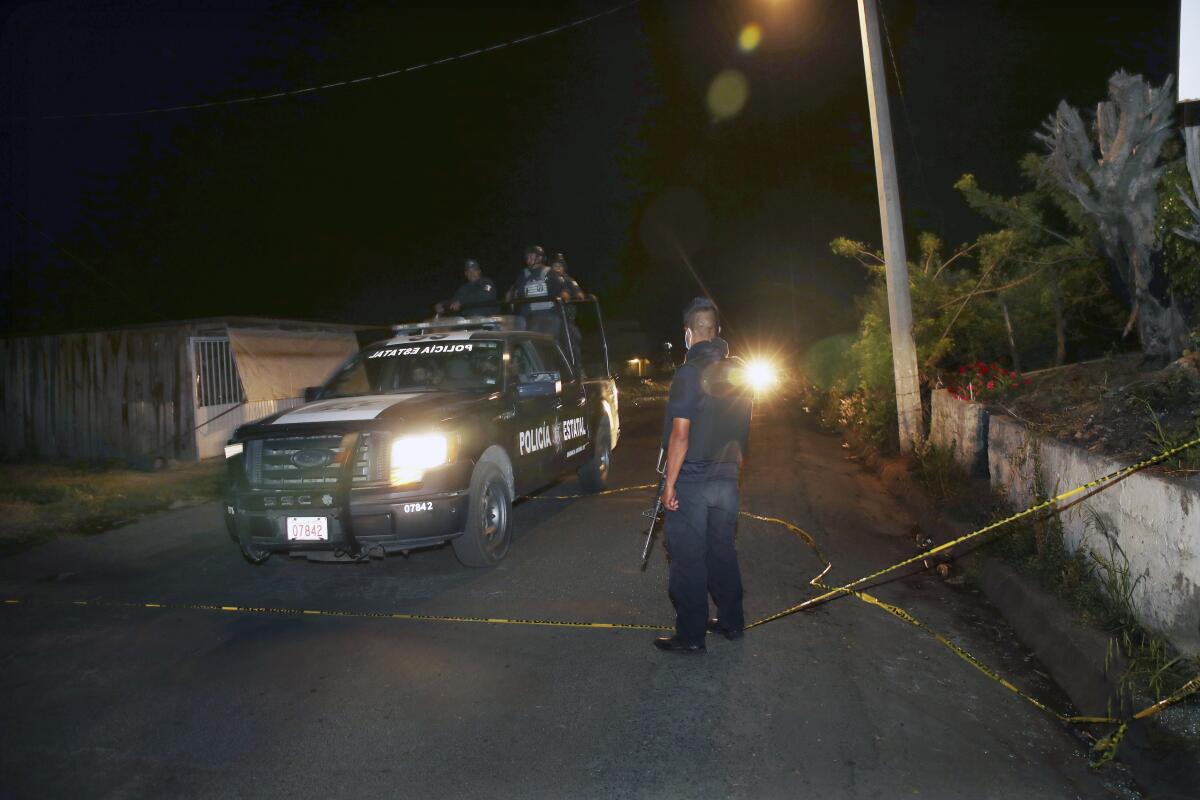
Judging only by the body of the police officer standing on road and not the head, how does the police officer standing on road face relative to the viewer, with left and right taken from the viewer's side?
facing away from the viewer and to the left of the viewer

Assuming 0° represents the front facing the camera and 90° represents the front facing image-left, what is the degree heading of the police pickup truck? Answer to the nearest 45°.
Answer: approximately 45°

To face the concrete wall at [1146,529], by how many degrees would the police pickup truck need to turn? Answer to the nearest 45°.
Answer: approximately 90° to its left

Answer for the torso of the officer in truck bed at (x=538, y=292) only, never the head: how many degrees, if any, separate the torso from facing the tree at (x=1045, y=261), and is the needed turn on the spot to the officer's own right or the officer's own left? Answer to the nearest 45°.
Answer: approximately 90° to the officer's own left

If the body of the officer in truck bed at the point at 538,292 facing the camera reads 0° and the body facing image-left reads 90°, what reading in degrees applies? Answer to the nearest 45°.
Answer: approximately 0°

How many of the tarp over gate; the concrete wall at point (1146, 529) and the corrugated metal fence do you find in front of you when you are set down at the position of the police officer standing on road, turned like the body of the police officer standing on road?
2

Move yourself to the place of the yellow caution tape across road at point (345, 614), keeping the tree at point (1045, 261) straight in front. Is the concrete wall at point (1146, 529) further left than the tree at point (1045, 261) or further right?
right

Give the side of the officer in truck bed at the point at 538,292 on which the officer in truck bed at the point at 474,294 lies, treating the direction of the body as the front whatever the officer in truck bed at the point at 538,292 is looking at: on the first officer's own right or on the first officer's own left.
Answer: on the first officer's own right

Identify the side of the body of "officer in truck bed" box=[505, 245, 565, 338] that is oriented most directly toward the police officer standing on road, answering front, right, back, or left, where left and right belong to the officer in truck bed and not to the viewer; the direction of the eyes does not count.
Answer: front

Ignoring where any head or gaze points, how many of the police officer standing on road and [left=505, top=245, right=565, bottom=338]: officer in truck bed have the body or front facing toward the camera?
1
